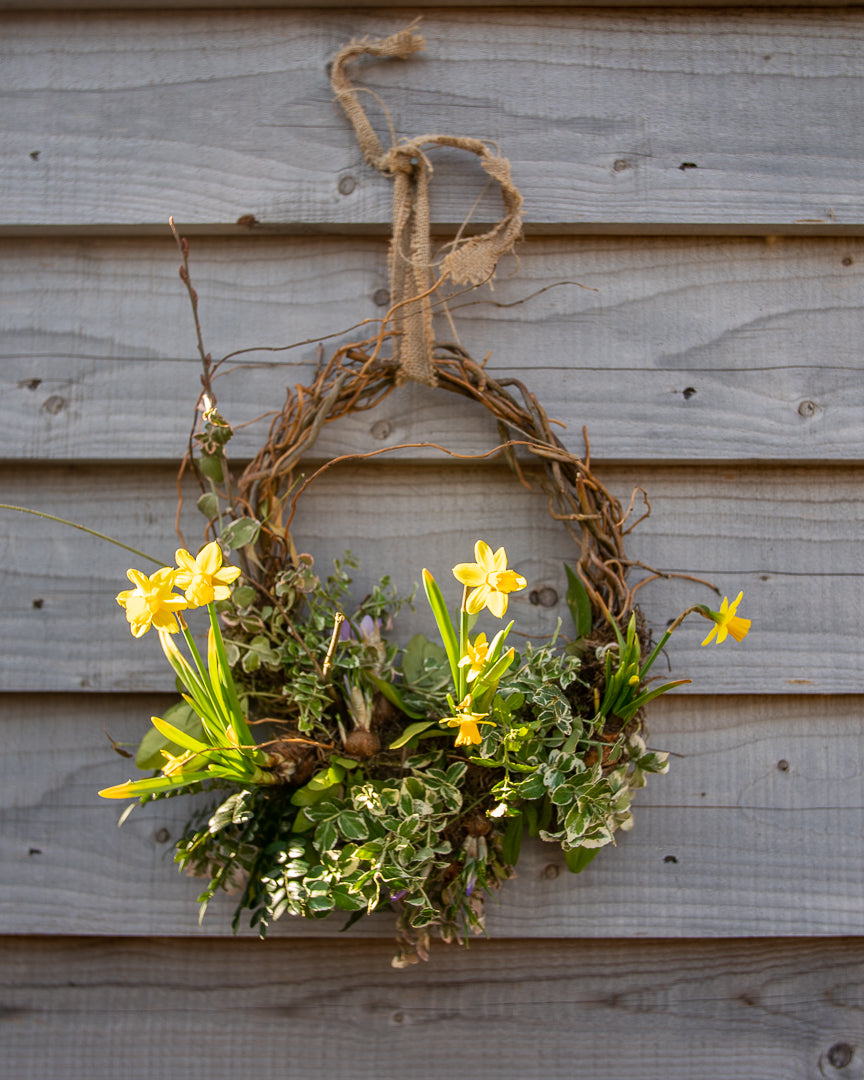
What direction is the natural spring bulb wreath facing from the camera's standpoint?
toward the camera
